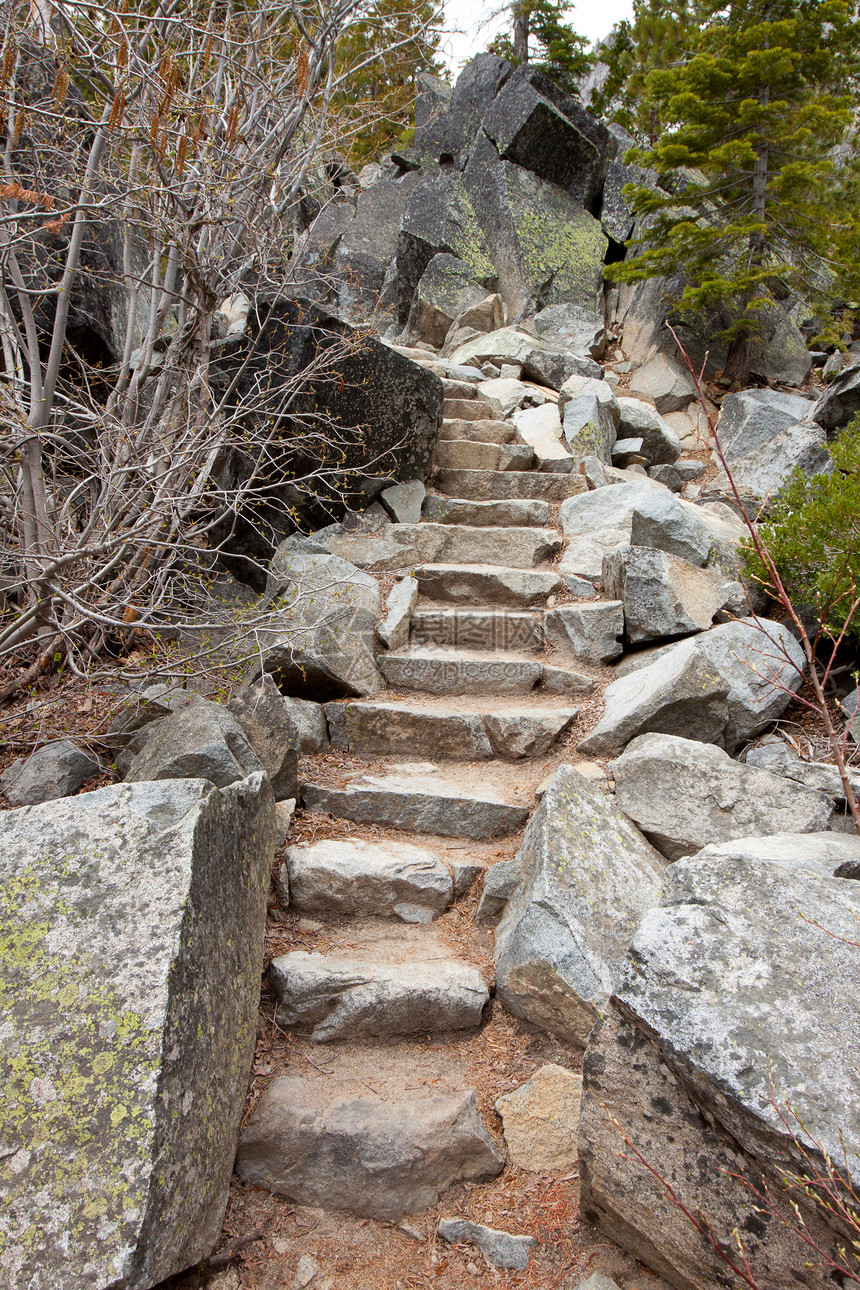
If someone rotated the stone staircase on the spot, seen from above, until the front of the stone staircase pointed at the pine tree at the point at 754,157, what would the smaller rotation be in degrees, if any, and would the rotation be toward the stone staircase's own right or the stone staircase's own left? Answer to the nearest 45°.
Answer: approximately 180°

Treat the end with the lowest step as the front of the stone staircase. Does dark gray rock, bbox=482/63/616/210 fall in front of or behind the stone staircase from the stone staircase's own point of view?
behind

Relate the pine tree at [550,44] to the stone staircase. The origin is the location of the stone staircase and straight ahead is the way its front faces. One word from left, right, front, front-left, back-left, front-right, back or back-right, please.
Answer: back

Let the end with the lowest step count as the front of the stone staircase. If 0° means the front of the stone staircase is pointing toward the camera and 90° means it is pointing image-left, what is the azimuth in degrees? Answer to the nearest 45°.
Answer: approximately 0°

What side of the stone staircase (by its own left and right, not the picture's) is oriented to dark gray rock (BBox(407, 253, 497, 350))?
back

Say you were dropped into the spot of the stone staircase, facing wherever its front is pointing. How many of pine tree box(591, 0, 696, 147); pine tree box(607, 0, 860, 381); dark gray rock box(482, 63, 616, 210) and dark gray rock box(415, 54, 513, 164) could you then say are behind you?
4

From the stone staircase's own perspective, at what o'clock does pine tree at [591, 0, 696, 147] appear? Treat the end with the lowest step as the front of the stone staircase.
The pine tree is roughly at 6 o'clock from the stone staircase.

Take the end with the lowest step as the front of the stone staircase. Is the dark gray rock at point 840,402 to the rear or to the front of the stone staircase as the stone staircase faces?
to the rear
